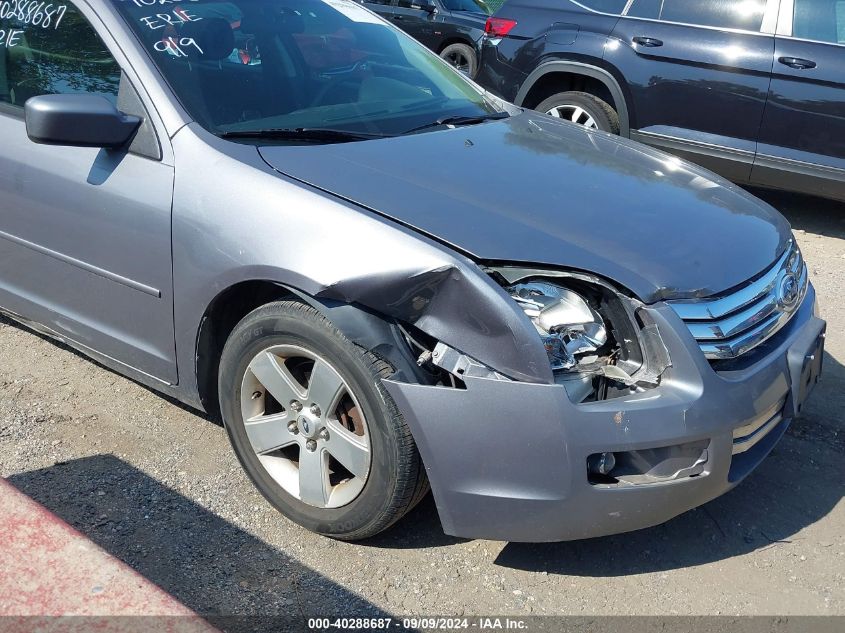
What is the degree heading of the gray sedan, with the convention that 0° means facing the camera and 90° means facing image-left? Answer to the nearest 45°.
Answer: approximately 315°

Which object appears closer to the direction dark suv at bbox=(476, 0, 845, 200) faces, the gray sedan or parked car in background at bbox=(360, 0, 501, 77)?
the gray sedan

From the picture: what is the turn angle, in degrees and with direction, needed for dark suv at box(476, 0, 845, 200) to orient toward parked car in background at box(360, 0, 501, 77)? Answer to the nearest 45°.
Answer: approximately 180°

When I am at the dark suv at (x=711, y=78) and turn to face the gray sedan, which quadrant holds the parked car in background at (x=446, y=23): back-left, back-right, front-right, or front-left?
back-right

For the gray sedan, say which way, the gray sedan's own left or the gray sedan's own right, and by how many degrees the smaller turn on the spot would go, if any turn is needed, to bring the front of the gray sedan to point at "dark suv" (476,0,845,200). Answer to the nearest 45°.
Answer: approximately 90° to the gray sedan's own left

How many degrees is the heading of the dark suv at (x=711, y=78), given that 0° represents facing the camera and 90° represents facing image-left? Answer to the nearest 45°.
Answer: approximately 315°
